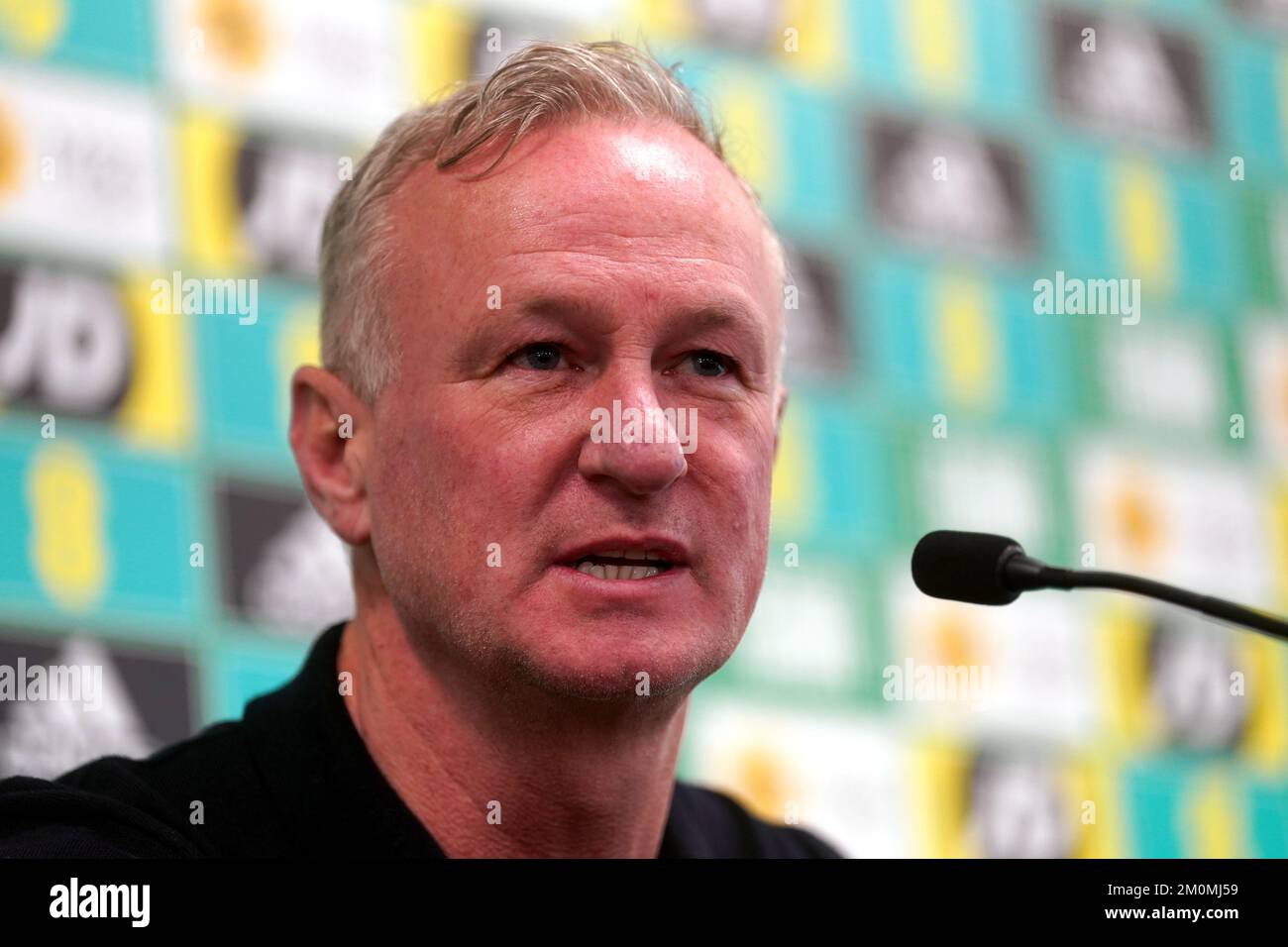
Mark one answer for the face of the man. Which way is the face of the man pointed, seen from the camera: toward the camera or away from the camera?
toward the camera

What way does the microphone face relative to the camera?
to the viewer's left

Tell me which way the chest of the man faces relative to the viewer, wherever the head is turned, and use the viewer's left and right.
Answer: facing the viewer and to the right of the viewer

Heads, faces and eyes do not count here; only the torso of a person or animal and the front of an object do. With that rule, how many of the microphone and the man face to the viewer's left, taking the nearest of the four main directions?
1

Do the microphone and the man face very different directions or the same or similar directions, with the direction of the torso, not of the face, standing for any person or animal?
very different directions
